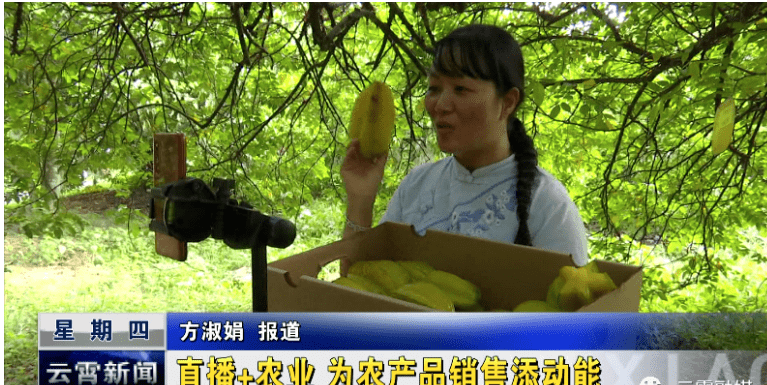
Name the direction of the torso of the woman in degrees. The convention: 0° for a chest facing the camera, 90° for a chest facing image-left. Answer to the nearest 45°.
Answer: approximately 45°

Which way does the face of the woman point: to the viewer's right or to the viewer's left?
to the viewer's left
